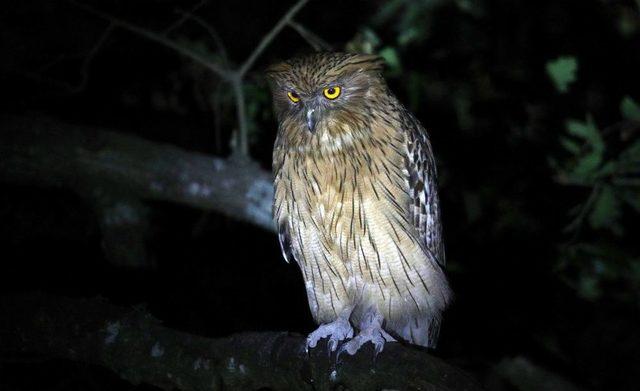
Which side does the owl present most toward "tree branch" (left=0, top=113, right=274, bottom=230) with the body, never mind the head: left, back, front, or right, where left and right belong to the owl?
right

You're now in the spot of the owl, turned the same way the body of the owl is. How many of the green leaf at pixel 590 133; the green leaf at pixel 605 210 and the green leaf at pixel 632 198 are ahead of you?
0

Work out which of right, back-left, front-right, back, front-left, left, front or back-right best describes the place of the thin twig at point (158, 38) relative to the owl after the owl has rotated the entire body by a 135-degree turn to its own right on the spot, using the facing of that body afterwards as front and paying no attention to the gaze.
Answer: front-left

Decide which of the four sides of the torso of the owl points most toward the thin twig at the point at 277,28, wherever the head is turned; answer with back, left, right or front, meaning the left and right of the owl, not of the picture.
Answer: right

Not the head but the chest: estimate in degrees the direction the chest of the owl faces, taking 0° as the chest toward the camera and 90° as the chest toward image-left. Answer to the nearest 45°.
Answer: approximately 45°

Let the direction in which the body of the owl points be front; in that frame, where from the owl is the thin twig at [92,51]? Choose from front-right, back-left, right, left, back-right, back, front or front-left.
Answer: right
